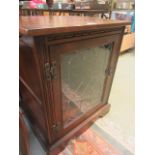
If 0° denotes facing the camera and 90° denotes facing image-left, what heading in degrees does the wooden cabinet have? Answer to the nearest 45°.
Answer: approximately 315°
